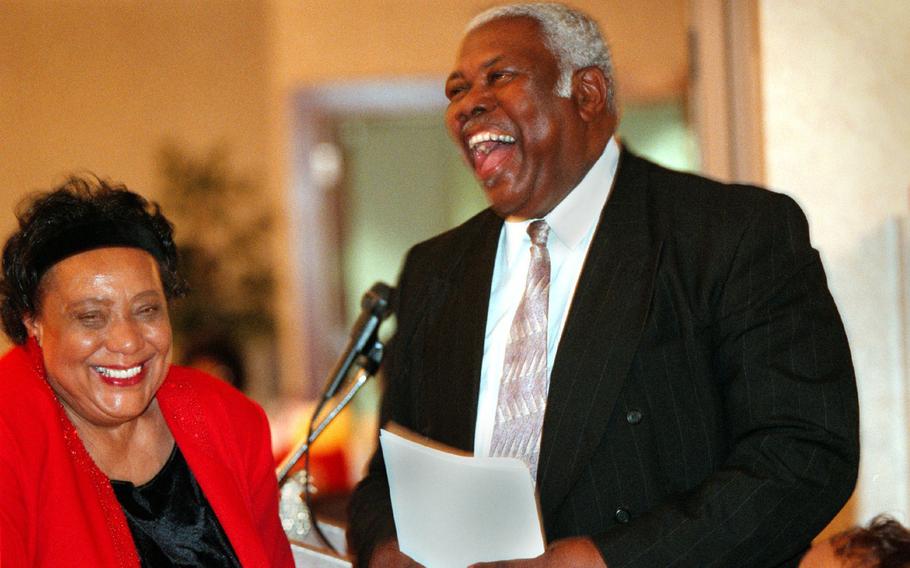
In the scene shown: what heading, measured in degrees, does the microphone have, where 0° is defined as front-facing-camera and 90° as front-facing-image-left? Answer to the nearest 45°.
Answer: approximately 270°

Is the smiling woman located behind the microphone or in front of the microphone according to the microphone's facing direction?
behind

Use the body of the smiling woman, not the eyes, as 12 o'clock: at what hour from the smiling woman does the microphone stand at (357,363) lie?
The microphone stand is roughly at 10 o'clock from the smiling woman.

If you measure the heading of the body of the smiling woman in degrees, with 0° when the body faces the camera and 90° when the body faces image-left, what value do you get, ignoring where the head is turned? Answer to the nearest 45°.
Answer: approximately 315°

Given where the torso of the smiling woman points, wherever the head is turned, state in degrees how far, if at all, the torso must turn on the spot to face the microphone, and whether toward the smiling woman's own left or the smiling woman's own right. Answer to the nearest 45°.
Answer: approximately 45° to the smiling woman's own left
